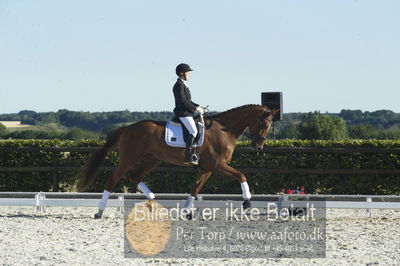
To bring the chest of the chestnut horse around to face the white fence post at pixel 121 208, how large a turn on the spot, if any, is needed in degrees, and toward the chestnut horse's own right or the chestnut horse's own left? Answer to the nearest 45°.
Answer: approximately 135° to the chestnut horse's own left

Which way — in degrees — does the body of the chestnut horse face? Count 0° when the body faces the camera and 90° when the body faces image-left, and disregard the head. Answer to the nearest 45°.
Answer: approximately 270°

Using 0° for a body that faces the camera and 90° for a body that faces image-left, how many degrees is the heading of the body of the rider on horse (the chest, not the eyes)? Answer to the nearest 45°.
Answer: approximately 270°

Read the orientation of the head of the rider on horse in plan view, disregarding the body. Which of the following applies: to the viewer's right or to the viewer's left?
to the viewer's right
